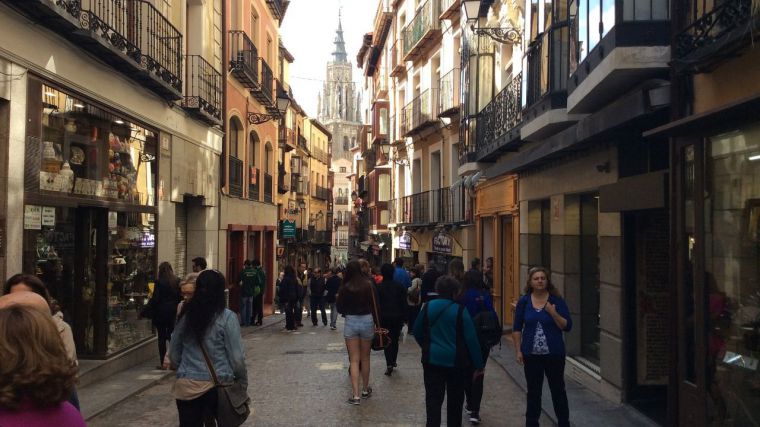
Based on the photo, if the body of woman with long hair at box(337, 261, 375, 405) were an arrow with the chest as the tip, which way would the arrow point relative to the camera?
away from the camera

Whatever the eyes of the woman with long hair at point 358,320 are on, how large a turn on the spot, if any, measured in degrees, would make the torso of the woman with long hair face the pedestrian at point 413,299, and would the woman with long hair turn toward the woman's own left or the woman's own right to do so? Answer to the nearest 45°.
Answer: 0° — they already face them

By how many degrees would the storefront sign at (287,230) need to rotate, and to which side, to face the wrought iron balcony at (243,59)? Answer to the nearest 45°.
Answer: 0° — it already faces it

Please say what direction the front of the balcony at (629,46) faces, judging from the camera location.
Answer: facing to the left of the viewer

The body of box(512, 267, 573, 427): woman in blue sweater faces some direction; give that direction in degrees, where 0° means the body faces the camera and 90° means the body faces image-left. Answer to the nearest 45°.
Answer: approximately 0°

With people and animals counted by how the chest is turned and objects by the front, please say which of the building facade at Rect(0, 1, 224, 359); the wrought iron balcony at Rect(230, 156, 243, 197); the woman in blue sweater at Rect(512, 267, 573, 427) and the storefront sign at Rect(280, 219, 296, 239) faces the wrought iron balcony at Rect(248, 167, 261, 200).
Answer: the storefront sign

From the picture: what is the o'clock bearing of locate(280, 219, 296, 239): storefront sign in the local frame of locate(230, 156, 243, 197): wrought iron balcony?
The storefront sign is roughly at 8 o'clock from the wrought iron balcony.

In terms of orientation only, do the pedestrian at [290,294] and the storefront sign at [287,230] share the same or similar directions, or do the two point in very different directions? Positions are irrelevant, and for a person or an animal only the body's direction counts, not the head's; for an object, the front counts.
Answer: very different directions

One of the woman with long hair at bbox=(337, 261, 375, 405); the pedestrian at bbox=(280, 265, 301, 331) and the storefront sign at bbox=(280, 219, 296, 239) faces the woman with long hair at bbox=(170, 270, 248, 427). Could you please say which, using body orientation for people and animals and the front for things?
the storefront sign
